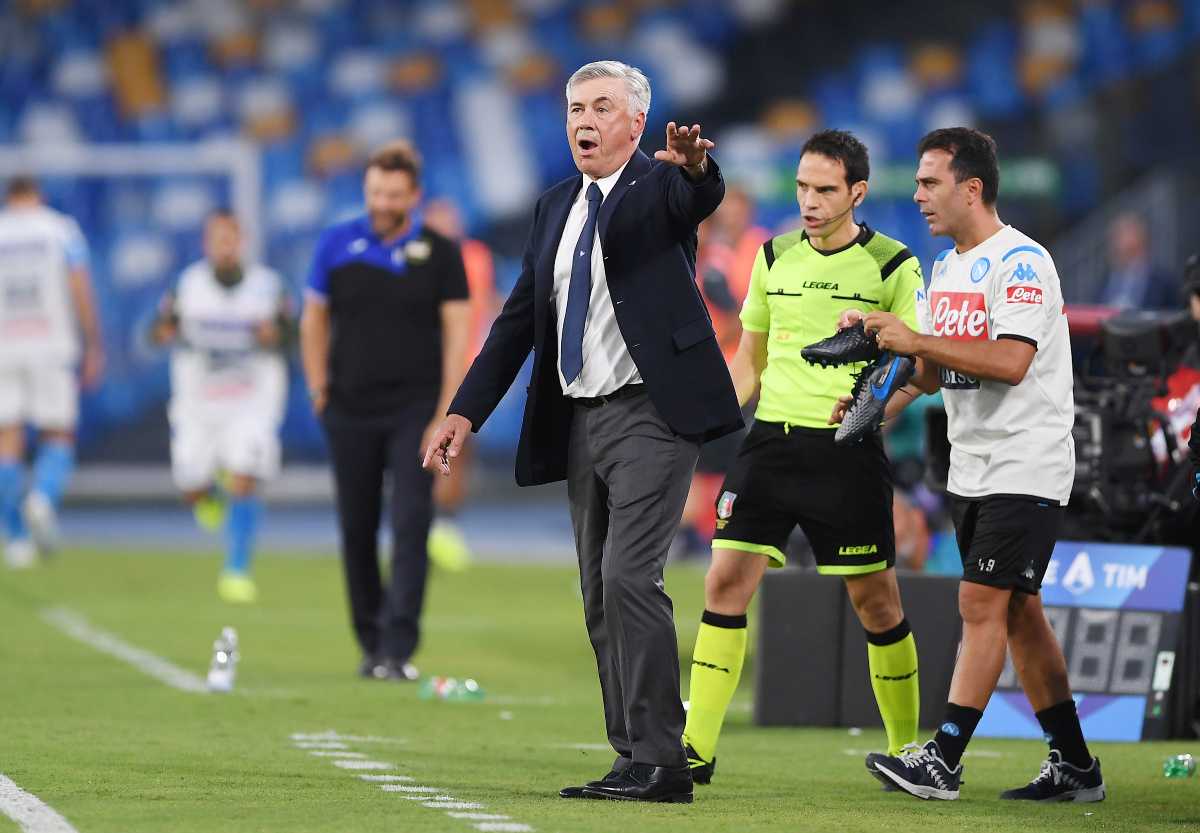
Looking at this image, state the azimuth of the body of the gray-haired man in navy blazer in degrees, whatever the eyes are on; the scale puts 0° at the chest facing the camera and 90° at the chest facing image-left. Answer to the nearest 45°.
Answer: approximately 45°

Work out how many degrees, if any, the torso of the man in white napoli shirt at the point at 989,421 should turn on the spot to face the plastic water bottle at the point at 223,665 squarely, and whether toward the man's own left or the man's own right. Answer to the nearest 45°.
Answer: approximately 90° to the man's own right

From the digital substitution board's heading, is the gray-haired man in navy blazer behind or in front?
in front

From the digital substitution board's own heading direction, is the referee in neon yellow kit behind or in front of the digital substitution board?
in front

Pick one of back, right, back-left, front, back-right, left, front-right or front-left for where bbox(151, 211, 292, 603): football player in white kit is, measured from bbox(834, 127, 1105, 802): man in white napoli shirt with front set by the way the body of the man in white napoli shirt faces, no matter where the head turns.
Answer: right

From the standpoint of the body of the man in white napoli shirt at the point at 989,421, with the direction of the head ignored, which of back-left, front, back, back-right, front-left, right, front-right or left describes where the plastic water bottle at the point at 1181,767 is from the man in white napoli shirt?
back

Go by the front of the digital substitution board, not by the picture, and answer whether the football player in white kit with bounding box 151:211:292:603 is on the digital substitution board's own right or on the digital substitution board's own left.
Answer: on the digital substitution board's own right

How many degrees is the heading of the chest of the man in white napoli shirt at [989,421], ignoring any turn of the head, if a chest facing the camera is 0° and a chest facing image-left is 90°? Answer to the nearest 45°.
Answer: approximately 45°

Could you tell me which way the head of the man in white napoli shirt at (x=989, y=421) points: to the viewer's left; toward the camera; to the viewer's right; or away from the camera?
to the viewer's left
